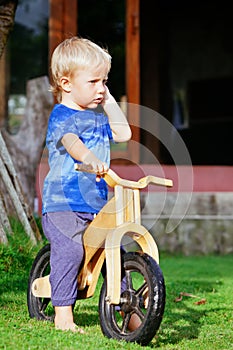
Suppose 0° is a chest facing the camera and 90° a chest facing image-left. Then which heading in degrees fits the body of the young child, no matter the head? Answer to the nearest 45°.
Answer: approximately 315°

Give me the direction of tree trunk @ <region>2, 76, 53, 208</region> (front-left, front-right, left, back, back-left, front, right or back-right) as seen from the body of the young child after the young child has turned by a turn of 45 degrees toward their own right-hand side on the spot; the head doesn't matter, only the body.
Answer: back

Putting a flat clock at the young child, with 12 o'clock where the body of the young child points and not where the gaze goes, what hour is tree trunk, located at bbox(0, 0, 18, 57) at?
The tree trunk is roughly at 7 o'clock from the young child.

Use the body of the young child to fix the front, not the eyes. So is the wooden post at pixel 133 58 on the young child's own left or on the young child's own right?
on the young child's own left

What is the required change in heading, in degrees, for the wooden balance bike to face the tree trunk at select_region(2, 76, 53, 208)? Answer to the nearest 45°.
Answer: approximately 135° to its left

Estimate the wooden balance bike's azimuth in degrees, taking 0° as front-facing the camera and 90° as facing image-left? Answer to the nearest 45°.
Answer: approximately 315°

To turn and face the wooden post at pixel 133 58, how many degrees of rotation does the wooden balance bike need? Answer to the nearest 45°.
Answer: approximately 135° to its left
